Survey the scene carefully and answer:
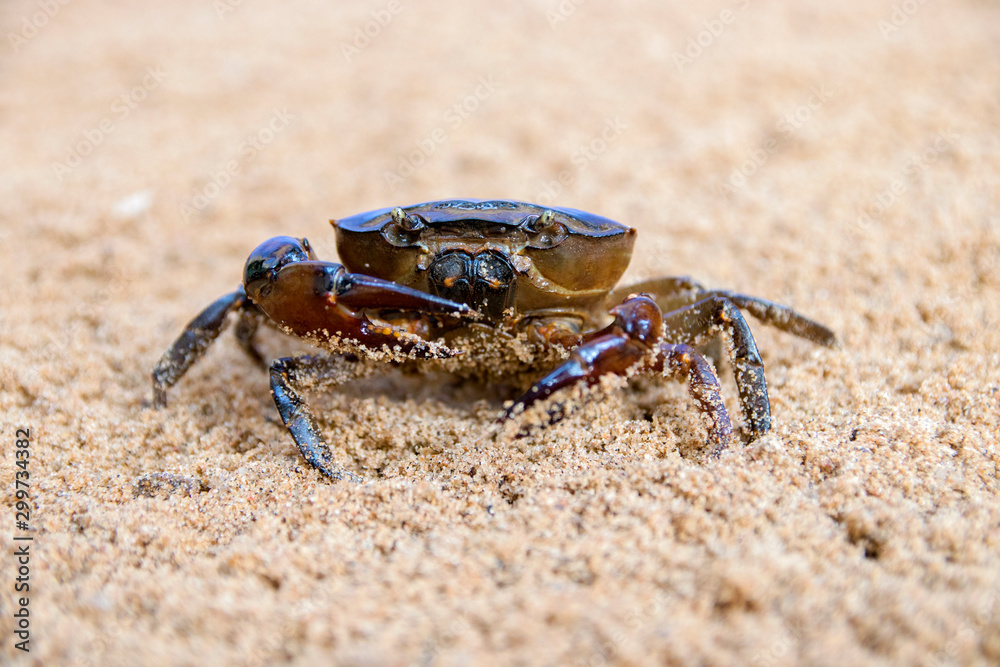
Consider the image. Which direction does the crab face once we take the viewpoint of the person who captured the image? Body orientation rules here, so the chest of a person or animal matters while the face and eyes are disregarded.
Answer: facing the viewer
